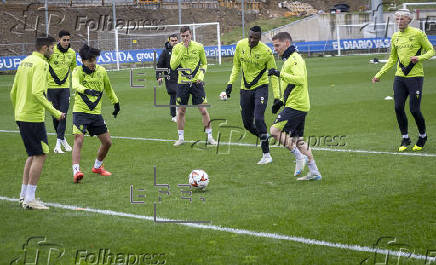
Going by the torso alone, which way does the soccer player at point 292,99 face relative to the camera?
to the viewer's left

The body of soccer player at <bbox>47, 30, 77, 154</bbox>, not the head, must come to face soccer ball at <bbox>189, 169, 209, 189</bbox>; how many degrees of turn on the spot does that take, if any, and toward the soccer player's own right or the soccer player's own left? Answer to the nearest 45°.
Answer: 0° — they already face it

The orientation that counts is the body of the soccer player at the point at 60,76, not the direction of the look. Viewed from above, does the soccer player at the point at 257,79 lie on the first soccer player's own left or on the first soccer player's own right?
on the first soccer player's own left

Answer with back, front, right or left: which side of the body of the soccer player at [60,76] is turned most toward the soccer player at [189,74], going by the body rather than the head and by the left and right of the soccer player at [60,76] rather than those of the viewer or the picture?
left

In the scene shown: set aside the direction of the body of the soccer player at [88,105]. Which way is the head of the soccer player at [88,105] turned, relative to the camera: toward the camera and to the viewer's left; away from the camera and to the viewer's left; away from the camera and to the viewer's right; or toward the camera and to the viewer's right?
toward the camera and to the viewer's right

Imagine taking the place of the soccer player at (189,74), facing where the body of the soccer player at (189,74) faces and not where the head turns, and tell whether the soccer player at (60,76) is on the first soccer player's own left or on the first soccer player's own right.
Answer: on the first soccer player's own right

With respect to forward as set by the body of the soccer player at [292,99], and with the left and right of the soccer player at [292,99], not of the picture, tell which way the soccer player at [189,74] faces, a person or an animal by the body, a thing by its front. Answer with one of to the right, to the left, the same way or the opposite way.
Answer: to the left

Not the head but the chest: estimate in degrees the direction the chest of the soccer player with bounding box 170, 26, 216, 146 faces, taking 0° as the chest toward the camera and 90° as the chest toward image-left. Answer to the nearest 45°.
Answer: approximately 0°

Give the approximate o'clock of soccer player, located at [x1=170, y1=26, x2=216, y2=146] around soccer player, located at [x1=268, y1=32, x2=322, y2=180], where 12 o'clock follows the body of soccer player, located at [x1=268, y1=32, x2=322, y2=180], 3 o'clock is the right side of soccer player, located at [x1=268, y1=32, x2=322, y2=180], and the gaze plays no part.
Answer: soccer player, located at [x1=170, y1=26, x2=216, y2=146] is roughly at 2 o'clock from soccer player, located at [x1=268, y1=32, x2=322, y2=180].

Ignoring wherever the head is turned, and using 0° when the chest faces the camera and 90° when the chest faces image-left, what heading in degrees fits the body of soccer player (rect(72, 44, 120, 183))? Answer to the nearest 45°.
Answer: approximately 315°

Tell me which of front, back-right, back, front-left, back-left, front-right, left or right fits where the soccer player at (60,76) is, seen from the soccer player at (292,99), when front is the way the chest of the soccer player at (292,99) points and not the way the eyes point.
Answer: front-right

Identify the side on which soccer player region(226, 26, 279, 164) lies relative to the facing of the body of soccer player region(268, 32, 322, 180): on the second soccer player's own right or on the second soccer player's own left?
on the second soccer player's own right

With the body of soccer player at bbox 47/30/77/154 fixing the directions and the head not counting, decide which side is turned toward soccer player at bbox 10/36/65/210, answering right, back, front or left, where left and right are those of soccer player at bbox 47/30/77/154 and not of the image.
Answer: front

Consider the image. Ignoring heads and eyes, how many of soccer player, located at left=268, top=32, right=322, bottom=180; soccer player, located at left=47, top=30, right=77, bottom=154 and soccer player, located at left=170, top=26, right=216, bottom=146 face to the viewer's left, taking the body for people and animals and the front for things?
1

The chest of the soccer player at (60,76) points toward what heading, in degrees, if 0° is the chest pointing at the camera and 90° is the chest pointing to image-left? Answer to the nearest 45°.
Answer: approximately 0°

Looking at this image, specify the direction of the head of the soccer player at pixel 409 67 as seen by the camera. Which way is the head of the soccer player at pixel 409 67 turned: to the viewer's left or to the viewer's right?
to the viewer's left

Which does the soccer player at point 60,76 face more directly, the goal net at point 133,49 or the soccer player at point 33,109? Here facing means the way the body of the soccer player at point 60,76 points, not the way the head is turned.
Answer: the soccer player
